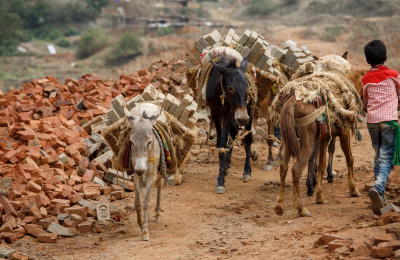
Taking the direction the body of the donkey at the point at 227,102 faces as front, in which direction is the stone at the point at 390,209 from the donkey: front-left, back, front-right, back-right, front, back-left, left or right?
front-left

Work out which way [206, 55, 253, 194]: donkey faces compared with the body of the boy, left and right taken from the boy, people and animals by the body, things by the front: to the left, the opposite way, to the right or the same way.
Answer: the opposite way

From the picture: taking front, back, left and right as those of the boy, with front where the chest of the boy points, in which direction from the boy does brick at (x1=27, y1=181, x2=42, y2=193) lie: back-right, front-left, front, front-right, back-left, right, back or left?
left

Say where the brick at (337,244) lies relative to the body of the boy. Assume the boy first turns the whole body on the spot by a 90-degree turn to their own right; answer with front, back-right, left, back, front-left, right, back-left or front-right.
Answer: right

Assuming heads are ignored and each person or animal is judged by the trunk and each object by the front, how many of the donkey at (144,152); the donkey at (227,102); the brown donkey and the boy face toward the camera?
2

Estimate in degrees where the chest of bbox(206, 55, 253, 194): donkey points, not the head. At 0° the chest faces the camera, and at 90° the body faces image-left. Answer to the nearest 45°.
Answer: approximately 0°

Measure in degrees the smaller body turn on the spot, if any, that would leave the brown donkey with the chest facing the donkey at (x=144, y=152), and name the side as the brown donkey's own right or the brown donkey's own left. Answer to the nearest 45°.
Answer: approximately 135° to the brown donkey's own left

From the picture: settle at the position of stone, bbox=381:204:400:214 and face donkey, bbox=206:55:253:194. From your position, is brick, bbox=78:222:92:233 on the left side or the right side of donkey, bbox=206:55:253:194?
left

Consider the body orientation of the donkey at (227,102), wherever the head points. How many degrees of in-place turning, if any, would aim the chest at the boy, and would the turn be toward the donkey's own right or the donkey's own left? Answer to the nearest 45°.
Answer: approximately 45° to the donkey's own left

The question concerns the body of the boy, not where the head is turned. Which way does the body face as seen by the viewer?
away from the camera

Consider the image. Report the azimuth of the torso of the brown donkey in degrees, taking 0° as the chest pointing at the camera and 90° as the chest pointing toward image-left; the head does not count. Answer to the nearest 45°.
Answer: approximately 225°

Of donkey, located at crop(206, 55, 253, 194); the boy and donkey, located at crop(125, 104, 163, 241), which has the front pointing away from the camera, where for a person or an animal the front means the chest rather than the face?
the boy

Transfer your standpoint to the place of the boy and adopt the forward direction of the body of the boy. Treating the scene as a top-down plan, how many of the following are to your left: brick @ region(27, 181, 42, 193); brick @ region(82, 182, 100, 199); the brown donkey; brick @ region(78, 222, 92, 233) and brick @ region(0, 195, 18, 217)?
5
